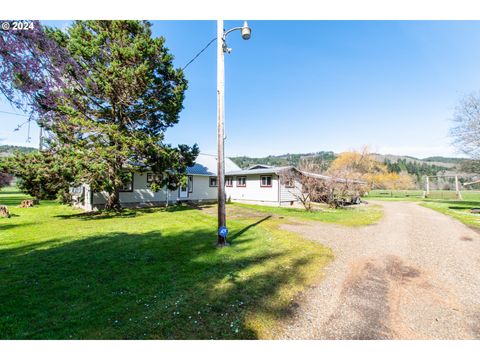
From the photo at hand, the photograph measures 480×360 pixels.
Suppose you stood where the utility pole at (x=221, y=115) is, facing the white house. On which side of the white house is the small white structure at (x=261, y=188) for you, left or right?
right

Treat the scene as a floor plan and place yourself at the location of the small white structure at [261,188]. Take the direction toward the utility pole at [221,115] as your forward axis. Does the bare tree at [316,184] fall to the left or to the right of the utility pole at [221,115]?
left

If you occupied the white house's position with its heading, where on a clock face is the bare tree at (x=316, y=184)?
The bare tree is roughly at 10 o'clock from the white house.

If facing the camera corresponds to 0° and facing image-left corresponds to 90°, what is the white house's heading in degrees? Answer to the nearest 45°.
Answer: approximately 0°

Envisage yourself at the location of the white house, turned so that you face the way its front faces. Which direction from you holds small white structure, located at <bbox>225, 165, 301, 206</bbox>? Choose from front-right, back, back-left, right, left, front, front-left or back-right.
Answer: left

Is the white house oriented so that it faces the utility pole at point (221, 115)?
yes
